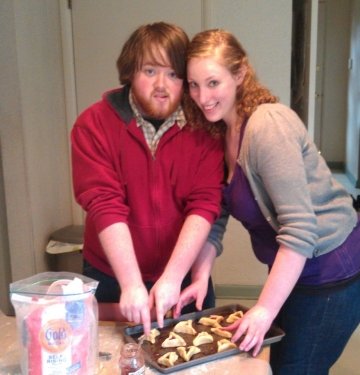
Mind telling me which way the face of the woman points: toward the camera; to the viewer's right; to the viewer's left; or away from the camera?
toward the camera

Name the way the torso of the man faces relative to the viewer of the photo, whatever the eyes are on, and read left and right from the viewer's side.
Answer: facing the viewer

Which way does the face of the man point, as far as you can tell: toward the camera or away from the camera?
toward the camera
